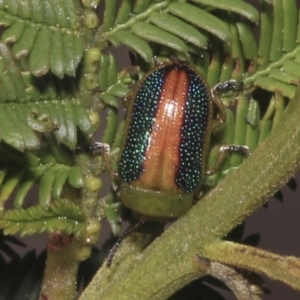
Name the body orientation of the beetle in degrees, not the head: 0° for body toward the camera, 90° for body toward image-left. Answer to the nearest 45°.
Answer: approximately 0°
